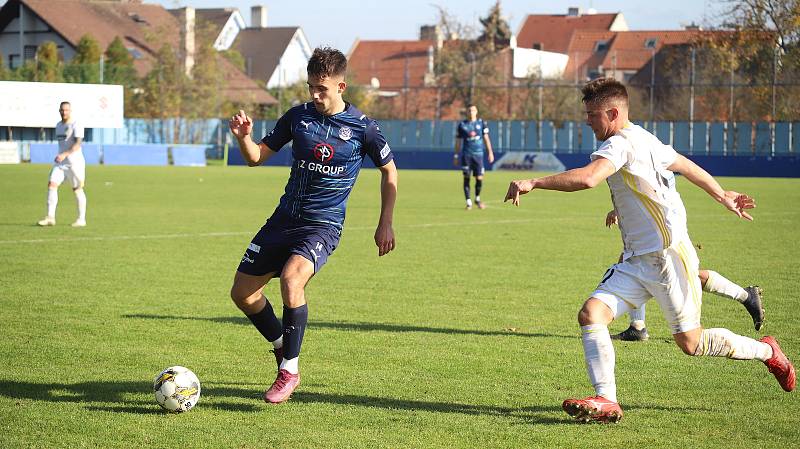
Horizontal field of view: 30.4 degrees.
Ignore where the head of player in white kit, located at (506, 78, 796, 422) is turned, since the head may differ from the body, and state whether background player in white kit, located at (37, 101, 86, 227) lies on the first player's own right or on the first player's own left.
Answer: on the first player's own right

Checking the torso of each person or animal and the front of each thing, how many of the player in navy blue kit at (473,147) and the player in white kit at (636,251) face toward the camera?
1

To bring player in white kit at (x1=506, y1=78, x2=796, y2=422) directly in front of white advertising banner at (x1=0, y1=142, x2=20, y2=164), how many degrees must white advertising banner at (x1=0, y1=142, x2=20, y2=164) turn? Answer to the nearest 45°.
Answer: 0° — it already faces them

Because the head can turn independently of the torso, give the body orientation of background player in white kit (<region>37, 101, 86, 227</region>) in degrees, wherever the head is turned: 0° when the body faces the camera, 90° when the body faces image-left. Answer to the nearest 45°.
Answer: approximately 45°

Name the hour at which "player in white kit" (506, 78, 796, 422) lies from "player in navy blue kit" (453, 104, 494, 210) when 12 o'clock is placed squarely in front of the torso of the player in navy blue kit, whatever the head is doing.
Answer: The player in white kit is roughly at 12 o'clock from the player in navy blue kit.

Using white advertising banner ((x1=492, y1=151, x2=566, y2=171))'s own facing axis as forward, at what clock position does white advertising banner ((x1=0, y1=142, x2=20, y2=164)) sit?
white advertising banner ((x1=0, y1=142, x2=20, y2=164)) is roughly at 3 o'clock from white advertising banner ((x1=492, y1=151, x2=566, y2=171)).

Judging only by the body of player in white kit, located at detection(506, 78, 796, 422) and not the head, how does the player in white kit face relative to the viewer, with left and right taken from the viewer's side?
facing to the left of the viewer

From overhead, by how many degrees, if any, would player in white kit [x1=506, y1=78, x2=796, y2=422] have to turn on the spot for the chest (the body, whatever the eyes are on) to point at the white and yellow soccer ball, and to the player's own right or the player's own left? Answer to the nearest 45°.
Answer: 0° — they already face it

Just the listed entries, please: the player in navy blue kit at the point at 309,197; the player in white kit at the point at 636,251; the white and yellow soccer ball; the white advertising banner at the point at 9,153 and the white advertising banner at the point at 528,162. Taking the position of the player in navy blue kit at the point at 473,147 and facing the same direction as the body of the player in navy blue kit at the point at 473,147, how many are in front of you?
3
